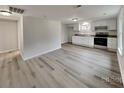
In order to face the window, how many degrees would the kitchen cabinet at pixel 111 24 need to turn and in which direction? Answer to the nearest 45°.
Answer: approximately 135° to its right

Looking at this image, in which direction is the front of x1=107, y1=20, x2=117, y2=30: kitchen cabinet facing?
toward the camera

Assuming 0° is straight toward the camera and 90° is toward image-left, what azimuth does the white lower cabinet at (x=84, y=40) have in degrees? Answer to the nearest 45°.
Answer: approximately 45°

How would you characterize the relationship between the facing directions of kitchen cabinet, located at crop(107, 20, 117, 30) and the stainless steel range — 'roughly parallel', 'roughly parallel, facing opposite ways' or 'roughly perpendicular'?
roughly parallel

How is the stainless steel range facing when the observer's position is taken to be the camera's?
facing the viewer

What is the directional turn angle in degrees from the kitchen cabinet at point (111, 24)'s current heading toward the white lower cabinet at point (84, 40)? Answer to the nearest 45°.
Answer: approximately 135° to its right

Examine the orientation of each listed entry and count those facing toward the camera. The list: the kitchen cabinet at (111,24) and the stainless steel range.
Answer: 2

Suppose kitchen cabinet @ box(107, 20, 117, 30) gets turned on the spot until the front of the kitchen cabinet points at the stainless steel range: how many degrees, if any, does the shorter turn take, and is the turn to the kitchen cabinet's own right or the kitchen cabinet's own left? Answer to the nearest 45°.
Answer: approximately 135° to the kitchen cabinet's own right

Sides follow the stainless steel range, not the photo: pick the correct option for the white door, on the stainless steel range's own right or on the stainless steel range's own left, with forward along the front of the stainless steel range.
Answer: on the stainless steel range's own right
